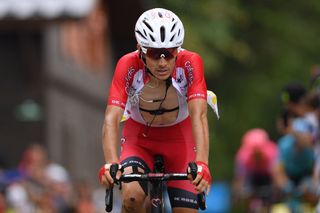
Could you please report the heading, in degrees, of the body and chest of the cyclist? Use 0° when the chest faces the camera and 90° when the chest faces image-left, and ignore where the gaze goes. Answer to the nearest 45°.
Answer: approximately 0°
